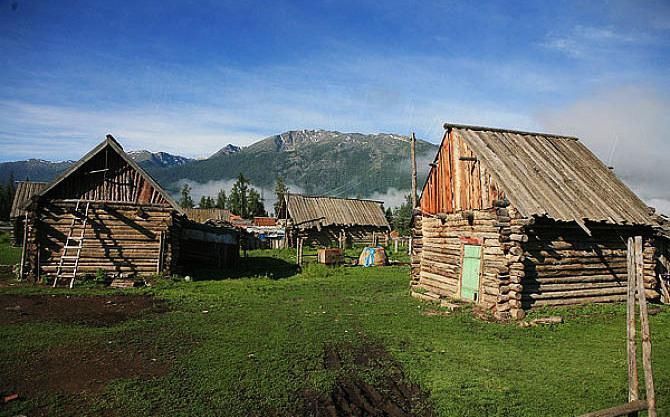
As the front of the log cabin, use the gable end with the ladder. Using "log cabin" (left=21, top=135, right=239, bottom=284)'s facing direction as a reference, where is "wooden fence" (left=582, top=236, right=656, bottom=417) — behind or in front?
in front

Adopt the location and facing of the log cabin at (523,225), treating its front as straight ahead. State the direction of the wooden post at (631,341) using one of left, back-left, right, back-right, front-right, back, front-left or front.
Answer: front-left

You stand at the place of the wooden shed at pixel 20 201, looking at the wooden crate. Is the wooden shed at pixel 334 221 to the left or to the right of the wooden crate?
left

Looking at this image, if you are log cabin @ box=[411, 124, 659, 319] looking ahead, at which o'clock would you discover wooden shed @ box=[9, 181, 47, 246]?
The wooden shed is roughly at 2 o'clock from the log cabin.

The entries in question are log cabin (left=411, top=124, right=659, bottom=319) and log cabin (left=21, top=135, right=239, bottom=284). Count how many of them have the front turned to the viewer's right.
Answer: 0

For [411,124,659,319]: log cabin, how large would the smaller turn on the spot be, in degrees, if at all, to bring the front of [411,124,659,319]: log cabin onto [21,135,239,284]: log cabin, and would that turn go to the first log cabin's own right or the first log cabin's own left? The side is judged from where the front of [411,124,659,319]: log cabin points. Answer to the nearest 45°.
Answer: approximately 45° to the first log cabin's own right

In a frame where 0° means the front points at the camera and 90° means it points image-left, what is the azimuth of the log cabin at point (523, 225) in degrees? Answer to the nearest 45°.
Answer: approximately 45°

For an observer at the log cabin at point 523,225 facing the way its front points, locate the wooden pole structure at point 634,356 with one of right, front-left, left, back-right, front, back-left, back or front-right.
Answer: front-left

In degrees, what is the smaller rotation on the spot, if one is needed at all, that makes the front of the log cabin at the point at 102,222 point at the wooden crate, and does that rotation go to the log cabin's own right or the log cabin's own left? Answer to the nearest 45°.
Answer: approximately 90° to the log cabin's own left

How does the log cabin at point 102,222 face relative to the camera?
toward the camera

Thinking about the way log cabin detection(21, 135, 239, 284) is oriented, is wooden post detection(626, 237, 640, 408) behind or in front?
in front

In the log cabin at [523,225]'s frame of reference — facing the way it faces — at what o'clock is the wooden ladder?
The wooden ladder is roughly at 1 o'clock from the log cabin.

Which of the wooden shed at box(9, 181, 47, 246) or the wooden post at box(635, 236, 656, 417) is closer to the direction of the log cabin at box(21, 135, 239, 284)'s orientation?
the wooden post
